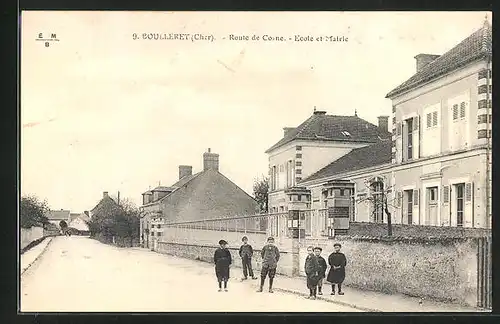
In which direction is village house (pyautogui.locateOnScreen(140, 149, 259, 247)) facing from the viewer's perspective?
to the viewer's left

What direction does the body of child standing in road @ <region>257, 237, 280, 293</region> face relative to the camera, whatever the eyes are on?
toward the camera

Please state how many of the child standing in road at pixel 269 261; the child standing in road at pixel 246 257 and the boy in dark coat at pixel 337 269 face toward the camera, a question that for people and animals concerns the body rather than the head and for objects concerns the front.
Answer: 3

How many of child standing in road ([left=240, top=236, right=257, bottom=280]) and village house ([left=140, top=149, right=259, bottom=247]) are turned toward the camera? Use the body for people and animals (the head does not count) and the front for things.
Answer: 1

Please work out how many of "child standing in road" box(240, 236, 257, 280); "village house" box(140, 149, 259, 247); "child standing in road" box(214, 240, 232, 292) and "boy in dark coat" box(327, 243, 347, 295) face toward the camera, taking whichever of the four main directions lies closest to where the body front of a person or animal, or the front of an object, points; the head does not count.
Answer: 3

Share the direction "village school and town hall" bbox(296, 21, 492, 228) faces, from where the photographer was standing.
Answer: facing the viewer and to the left of the viewer

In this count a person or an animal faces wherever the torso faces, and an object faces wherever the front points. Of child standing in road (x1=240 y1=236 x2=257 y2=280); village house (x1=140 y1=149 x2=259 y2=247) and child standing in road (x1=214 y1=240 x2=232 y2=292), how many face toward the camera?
2

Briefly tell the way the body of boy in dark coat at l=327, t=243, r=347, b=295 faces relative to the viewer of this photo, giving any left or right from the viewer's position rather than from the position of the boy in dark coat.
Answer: facing the viewer
